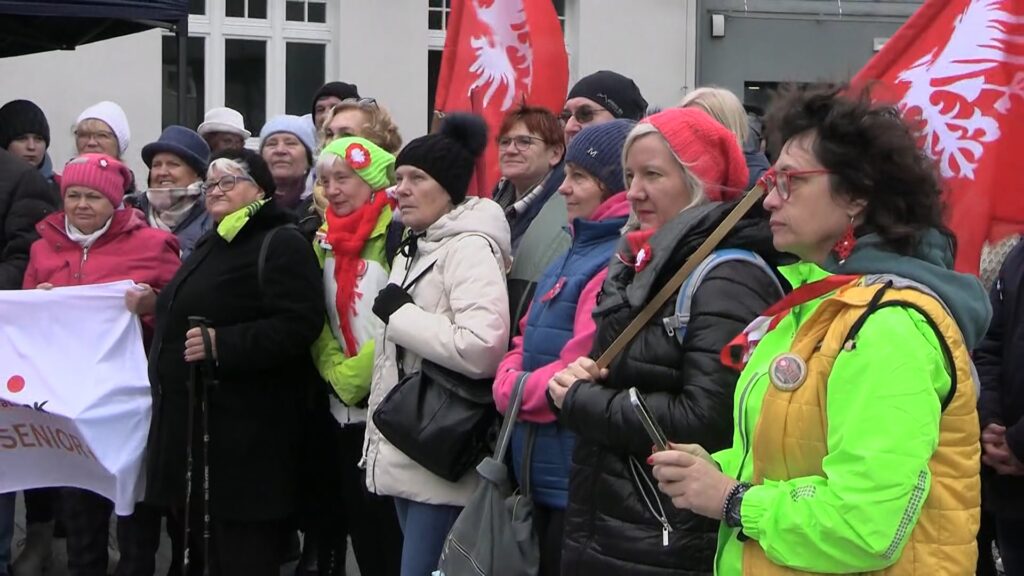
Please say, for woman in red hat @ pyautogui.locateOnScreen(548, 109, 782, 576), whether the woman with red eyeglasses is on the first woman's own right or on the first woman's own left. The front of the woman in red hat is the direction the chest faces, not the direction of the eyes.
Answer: on the first woman's own left

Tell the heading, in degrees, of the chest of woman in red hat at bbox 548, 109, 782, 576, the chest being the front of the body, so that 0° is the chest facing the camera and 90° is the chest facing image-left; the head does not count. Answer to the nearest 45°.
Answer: approximately 45°

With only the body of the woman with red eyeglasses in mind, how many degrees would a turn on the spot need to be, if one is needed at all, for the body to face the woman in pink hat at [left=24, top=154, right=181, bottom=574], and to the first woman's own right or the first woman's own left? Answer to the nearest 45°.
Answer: approximately 45° to the first woman's own right

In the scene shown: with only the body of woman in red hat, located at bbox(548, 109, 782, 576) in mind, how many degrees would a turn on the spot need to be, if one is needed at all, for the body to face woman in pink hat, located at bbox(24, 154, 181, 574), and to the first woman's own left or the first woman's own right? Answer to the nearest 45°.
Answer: approximately 90° to the first woman's own right

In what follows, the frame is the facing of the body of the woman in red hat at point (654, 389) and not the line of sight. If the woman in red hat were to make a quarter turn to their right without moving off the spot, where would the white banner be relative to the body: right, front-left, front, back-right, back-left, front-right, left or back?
front

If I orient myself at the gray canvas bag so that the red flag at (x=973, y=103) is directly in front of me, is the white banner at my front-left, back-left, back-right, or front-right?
back-left

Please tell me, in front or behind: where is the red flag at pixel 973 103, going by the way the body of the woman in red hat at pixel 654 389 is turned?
behind

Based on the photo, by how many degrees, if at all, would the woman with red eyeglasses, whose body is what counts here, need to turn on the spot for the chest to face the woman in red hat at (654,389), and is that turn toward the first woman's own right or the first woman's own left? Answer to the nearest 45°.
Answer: approximately 45° to the first woman's own right

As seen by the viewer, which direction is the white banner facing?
toward the camera

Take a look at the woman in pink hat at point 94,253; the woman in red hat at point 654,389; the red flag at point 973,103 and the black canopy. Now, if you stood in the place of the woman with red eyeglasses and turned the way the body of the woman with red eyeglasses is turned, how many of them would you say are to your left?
0

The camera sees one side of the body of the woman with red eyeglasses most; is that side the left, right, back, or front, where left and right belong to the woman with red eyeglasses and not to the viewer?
left

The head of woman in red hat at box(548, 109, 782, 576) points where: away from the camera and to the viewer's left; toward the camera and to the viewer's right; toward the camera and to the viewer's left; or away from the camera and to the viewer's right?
toward the camera and to the viewer's left
